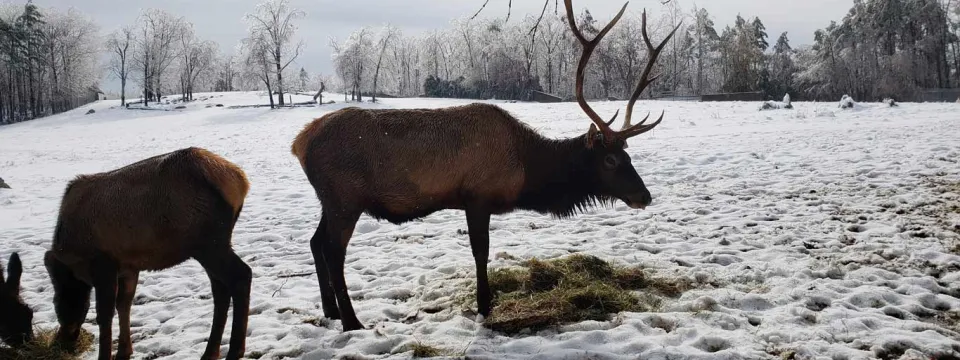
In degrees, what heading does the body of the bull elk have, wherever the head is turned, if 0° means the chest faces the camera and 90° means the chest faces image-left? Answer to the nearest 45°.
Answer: approximately 270°

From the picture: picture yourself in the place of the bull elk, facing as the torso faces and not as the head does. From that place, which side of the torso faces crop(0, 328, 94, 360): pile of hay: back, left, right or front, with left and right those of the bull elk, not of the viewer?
back

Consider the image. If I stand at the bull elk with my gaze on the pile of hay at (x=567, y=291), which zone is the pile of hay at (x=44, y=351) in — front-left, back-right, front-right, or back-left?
back-right
